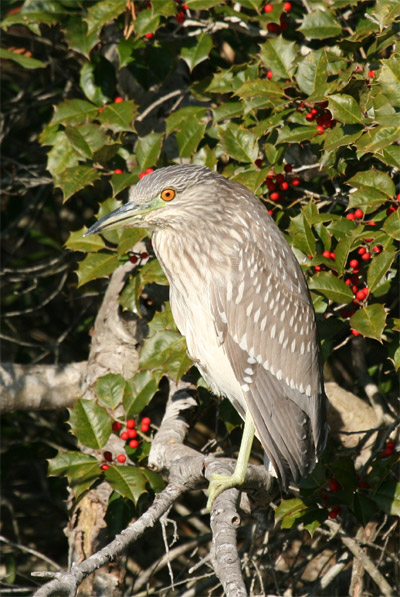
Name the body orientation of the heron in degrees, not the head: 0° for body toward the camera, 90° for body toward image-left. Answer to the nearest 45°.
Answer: approximately 90°

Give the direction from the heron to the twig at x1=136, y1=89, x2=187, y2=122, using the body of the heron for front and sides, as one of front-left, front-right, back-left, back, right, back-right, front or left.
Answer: right

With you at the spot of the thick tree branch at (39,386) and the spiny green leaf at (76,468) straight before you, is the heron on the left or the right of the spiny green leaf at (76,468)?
left
